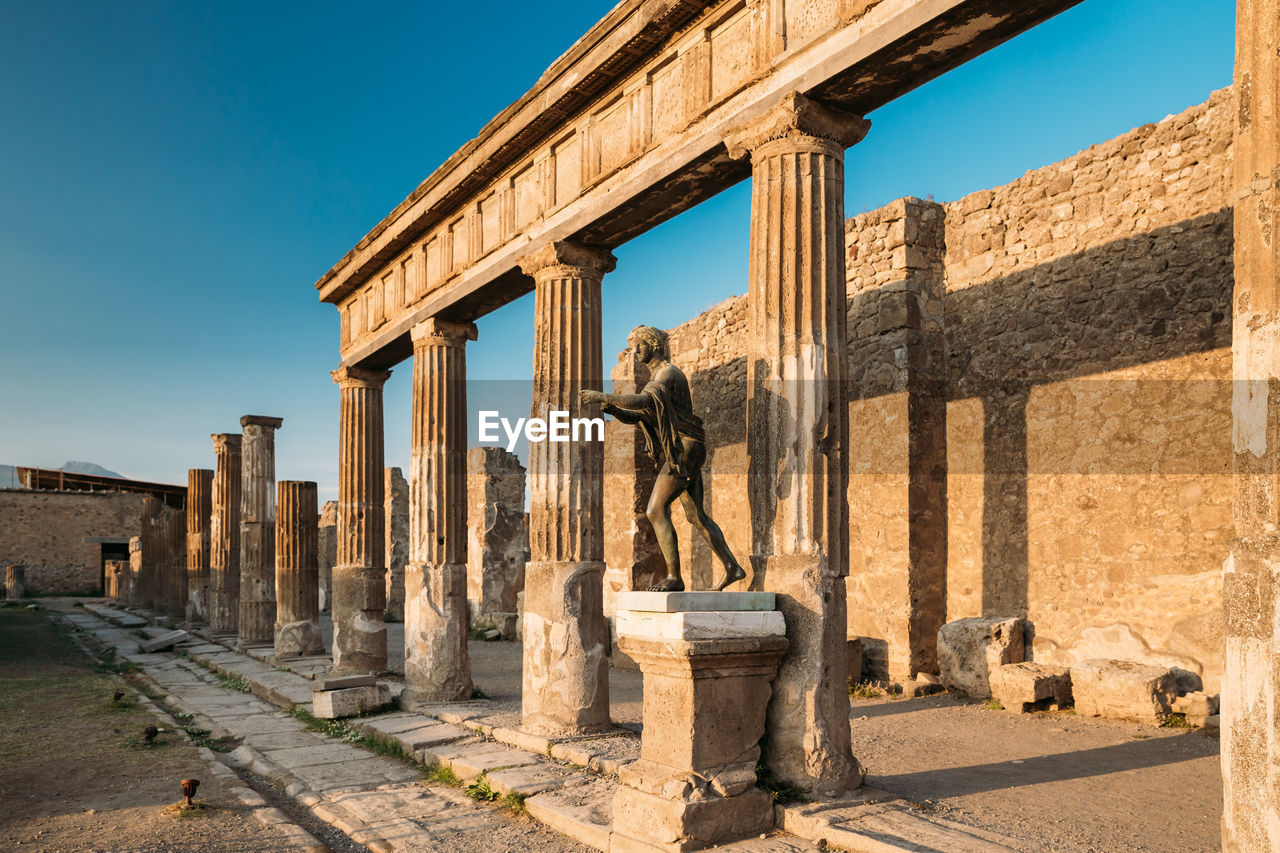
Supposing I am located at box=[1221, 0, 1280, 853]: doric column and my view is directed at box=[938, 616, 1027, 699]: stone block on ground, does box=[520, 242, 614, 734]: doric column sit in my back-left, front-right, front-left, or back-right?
front-left

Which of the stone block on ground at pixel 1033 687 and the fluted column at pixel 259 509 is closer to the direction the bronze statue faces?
the fluted column

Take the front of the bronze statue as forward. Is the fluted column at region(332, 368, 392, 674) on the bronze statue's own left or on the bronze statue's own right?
on the bronze statue's own right

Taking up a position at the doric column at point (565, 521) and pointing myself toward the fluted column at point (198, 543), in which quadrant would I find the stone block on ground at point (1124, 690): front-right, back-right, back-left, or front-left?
back-right

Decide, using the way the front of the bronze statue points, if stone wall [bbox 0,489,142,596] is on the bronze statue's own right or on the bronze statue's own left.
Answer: on the bronze statue's own right

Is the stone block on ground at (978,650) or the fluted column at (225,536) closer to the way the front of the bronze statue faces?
the fluted column

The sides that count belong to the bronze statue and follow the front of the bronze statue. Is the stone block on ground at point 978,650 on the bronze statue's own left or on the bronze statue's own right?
on the bronze statue's own right

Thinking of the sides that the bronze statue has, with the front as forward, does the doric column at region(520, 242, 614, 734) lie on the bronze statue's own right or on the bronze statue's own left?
on the bronze statue's own right

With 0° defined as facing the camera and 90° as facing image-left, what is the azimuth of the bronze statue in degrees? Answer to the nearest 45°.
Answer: approximately 90°

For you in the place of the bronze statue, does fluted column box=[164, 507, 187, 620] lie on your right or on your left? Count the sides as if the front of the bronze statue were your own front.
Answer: on your right

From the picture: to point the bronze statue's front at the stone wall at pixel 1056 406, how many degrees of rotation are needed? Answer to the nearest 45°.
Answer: approximately 135° to its right
